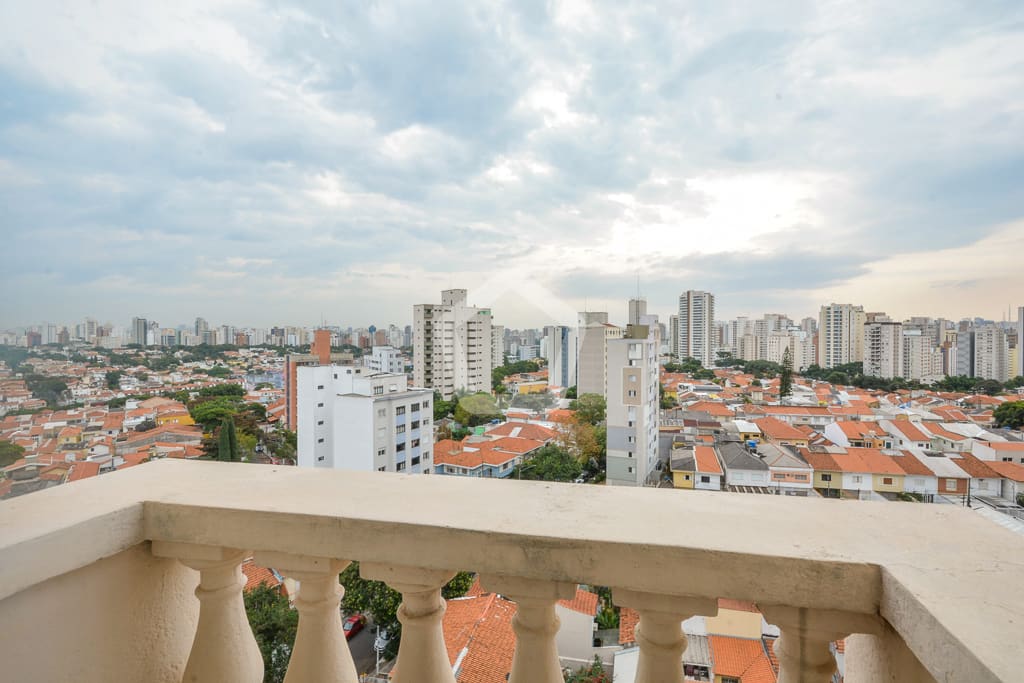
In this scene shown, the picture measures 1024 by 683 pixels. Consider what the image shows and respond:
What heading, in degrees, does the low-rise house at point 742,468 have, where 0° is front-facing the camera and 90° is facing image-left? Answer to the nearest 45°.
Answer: approximately 0°

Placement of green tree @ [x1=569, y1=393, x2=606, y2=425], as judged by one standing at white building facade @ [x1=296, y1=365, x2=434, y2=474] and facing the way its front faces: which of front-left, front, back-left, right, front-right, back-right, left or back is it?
left

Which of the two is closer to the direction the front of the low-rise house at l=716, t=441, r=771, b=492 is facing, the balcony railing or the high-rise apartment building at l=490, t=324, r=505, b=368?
the balcony railing

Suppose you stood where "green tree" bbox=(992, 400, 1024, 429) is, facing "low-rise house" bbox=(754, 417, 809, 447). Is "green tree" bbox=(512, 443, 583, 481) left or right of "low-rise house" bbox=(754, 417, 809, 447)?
left

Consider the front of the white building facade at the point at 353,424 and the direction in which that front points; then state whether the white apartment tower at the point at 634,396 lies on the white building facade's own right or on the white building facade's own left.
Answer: on the white building facade's own left

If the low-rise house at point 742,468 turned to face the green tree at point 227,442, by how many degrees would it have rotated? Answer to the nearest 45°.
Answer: approximately 45° to its right

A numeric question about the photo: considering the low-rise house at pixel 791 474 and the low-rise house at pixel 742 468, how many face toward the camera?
2
